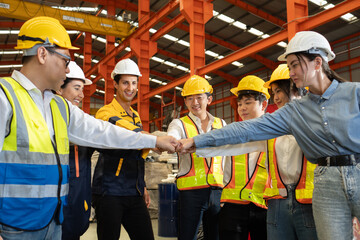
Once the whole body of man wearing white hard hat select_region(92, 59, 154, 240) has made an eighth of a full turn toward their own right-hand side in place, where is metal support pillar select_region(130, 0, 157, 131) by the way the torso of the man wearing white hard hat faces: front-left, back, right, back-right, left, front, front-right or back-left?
back

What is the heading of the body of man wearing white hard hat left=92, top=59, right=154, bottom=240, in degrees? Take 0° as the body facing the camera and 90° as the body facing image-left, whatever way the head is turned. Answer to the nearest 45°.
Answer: approximately 315°

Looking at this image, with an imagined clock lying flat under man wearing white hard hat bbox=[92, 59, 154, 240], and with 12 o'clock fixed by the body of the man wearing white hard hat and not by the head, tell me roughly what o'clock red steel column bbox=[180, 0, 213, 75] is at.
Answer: The red steel column is roughly at 8 o'clock from the man wearing white hard hat.

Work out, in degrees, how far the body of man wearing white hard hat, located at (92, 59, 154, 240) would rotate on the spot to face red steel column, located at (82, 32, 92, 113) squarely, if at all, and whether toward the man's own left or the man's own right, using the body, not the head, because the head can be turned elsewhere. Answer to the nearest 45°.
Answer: approximately 135° to the man's own left

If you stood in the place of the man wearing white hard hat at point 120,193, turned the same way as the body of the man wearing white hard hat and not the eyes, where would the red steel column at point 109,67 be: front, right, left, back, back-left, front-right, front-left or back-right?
back-left
